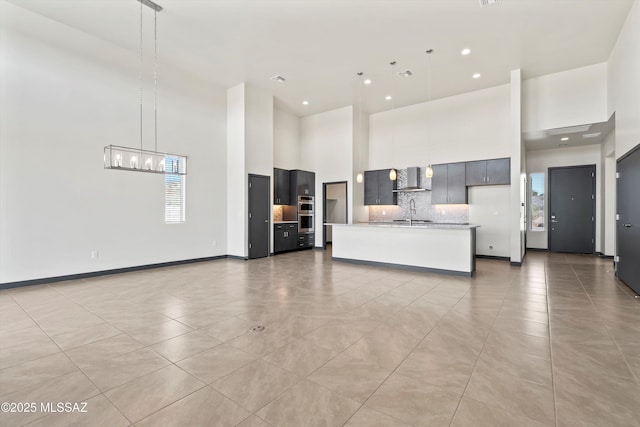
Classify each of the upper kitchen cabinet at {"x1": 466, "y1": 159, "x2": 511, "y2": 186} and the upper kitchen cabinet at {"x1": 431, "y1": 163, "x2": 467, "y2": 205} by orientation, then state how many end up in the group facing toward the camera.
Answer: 2

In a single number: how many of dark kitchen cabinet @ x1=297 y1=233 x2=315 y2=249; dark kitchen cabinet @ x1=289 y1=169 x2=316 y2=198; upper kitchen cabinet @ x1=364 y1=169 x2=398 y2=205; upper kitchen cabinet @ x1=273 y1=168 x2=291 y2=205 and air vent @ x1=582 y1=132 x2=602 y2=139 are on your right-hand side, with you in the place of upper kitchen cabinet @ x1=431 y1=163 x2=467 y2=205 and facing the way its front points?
4

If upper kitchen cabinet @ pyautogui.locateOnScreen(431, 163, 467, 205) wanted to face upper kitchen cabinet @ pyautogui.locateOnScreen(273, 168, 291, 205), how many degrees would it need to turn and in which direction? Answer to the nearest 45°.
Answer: approximately 90° to its right

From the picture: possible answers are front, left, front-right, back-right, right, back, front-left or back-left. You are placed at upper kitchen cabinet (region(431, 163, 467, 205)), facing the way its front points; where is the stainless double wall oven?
right

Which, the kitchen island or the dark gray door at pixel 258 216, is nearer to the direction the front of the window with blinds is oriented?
the kitchen island

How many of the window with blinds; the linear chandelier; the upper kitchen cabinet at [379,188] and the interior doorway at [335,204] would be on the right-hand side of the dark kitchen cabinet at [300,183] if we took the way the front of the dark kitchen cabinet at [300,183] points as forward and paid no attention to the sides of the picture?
2

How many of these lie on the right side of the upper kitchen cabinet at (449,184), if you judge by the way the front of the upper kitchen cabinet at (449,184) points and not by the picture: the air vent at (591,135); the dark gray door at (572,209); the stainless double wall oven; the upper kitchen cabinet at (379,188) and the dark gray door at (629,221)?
2

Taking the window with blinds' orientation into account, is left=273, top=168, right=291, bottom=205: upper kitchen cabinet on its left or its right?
on its left

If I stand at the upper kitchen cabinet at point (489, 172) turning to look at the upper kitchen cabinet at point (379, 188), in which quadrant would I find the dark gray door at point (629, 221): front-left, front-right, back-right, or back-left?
back-left

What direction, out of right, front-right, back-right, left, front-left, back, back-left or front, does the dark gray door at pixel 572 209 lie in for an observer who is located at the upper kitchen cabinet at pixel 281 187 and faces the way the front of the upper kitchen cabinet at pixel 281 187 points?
front-left
